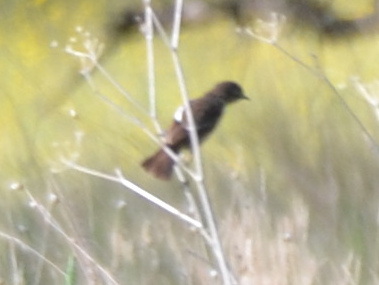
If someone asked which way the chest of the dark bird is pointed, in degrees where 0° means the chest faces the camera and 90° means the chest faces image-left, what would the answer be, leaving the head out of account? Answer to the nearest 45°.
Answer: approximately 270°
